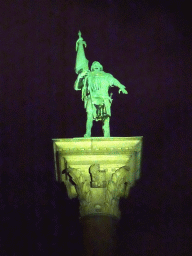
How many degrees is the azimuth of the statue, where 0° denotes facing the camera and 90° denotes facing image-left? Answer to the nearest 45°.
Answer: approximately 0°
